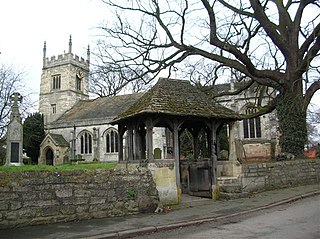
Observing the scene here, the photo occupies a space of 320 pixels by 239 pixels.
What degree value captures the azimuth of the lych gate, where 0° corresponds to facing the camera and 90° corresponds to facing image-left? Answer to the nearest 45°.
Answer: approximately 315°

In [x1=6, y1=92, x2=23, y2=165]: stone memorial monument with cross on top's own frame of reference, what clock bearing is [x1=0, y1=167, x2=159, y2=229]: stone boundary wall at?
The stone boundary wall is roughly at 12 o'clock from the stone memorial monument with cross on top.

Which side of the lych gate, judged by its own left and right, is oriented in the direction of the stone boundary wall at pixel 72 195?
right

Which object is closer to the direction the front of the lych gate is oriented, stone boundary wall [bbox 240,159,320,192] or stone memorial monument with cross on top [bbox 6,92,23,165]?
the stone boundary wall

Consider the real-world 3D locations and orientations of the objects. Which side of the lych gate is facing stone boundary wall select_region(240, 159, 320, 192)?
left

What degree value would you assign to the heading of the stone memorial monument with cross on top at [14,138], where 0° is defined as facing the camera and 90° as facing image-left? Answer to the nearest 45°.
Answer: approximately 0°
